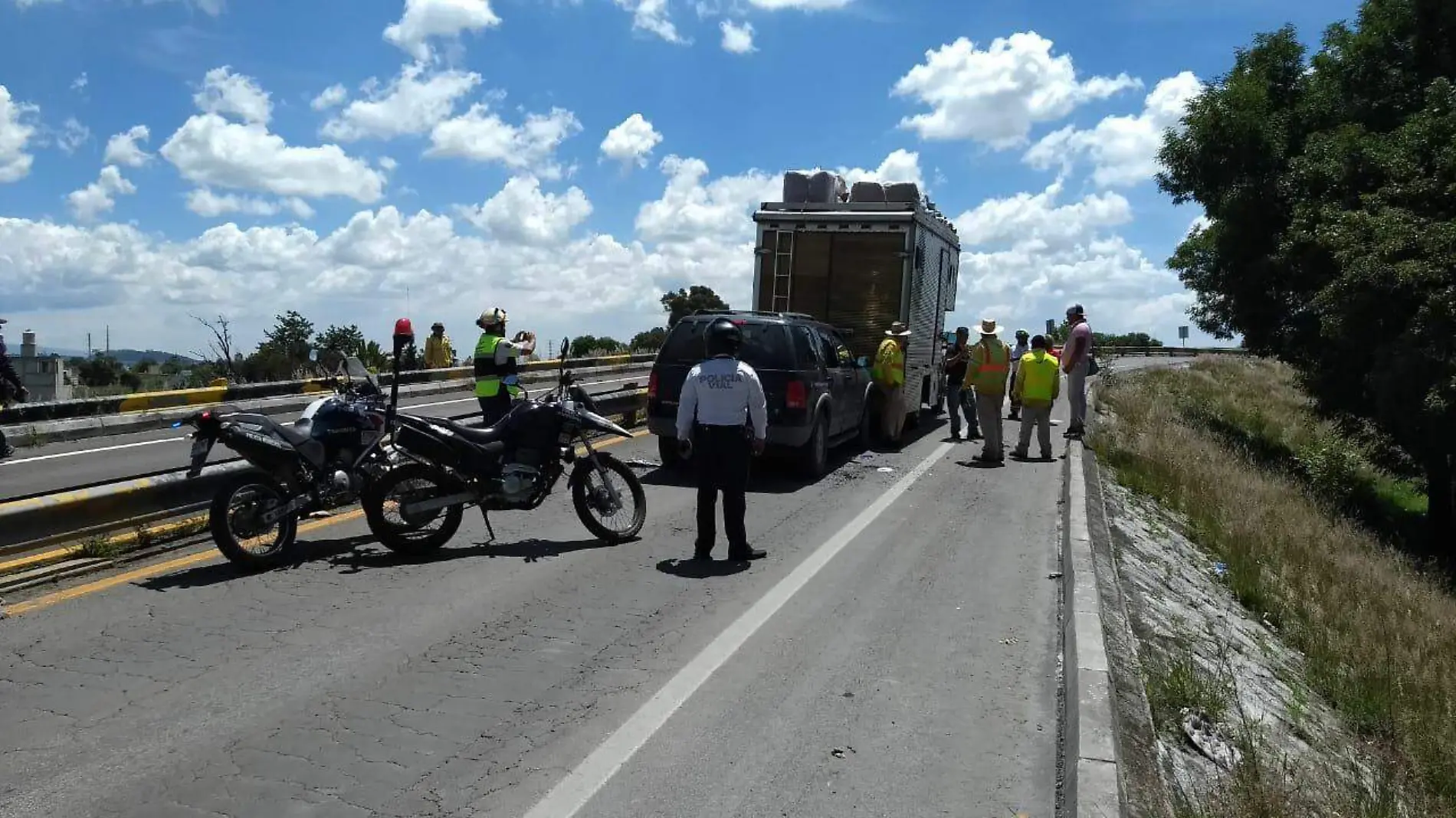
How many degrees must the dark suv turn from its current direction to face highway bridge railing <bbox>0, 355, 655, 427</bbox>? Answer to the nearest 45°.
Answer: approximately 90° to its left

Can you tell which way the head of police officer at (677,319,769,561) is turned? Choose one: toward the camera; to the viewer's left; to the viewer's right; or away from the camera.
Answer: away from the camera

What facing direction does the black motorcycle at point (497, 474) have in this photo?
to the viewer's right

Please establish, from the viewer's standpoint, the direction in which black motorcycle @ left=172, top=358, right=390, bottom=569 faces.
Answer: facing away from the viewer and to the right of the viewer

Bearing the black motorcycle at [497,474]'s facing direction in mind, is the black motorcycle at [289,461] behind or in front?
behind

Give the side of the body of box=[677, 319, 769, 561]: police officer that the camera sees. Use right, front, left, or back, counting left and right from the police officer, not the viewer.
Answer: back

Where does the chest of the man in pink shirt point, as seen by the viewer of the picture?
to the viewer's left

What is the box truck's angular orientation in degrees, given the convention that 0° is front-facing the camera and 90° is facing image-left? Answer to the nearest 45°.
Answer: approximately 180°

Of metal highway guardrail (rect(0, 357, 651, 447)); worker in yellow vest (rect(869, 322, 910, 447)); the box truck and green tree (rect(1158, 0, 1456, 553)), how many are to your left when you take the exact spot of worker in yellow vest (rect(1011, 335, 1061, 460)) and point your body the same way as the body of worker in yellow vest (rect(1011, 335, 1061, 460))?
3

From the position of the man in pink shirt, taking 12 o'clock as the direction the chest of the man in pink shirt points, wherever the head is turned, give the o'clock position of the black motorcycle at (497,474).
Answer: The black motorcycle is roughly at 10 o'clock from the man in pink shirt.
